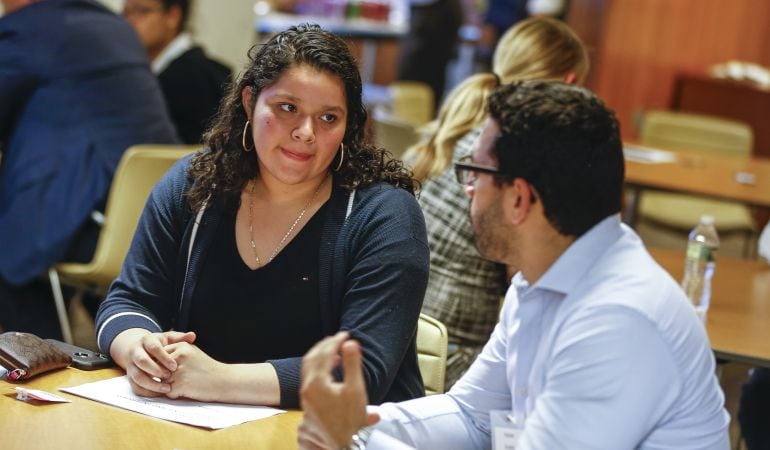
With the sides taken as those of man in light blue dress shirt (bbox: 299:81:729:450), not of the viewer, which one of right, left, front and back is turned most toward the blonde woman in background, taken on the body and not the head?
right

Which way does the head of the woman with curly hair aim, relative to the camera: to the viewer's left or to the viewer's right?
to the viewer's right

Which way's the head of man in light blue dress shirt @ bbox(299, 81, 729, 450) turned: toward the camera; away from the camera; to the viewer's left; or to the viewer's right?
to the viewer's left

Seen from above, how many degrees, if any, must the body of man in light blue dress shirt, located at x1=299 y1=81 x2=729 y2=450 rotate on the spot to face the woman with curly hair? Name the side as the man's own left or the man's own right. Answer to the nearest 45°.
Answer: approximately 45° to the man's own right

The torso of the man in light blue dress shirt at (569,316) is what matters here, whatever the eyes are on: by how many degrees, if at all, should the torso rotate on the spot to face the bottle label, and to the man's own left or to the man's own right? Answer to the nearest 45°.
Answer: approximately 90° to the man's own right

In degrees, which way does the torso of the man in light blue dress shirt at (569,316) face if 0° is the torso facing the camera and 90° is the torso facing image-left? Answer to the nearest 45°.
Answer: approximately 90°
